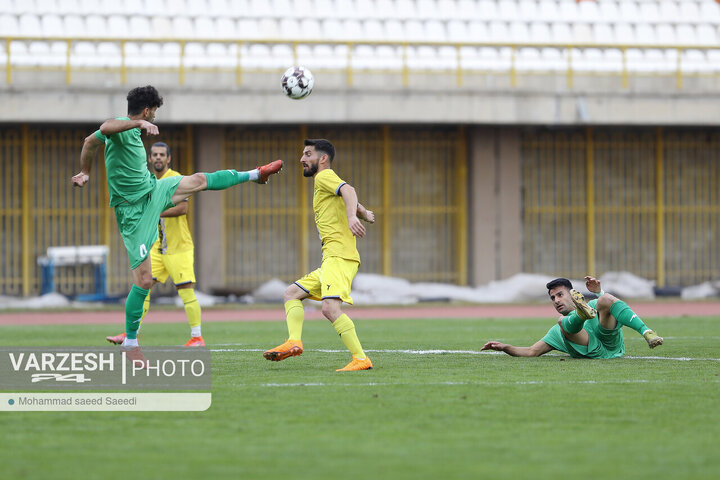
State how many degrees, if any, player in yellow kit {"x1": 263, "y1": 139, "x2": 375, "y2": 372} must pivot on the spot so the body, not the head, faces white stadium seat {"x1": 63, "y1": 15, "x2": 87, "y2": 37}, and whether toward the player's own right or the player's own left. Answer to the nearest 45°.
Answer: approximately 90° to the player's own right

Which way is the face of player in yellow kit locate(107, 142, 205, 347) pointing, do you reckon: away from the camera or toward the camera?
toward the camera

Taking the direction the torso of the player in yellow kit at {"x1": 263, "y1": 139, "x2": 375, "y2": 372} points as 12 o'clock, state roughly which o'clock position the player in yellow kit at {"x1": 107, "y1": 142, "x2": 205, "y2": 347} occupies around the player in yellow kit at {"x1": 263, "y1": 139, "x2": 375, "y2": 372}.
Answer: the player in yellow kit at {"x1": 107, "y1": 142, "x2": 205, "y2": 347} is roughly at 2 o'clock from the player in yellow kit at {"x1": 263, "y1": 139, "x2": 375, "y2": 372}.

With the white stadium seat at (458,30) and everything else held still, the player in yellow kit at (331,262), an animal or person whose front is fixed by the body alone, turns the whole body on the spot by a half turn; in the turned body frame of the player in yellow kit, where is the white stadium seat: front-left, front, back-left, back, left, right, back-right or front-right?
left

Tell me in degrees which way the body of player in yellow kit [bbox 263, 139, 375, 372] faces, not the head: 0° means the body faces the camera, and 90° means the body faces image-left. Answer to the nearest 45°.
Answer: approximately 90°

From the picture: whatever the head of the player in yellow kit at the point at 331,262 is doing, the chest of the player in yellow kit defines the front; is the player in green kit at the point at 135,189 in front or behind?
in front

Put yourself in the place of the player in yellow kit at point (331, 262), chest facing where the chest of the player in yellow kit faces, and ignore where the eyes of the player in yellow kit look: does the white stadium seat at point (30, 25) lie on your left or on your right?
on your right

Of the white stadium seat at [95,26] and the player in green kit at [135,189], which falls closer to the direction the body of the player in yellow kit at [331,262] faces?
the player in green kit

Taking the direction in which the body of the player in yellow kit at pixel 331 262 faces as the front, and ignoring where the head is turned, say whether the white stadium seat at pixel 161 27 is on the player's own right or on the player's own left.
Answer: on the player's own right

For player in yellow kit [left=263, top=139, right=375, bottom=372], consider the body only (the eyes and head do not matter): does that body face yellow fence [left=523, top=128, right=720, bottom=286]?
no

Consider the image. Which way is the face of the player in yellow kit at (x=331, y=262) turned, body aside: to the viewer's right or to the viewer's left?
to the viewer's left

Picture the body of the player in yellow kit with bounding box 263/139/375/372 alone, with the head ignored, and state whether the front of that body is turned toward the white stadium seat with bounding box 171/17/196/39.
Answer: no

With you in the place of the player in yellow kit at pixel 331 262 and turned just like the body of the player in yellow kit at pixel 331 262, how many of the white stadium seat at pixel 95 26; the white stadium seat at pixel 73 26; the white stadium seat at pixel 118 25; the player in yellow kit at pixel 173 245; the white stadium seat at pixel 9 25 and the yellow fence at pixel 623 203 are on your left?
0

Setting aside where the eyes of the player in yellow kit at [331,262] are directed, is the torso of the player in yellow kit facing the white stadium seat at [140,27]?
no
